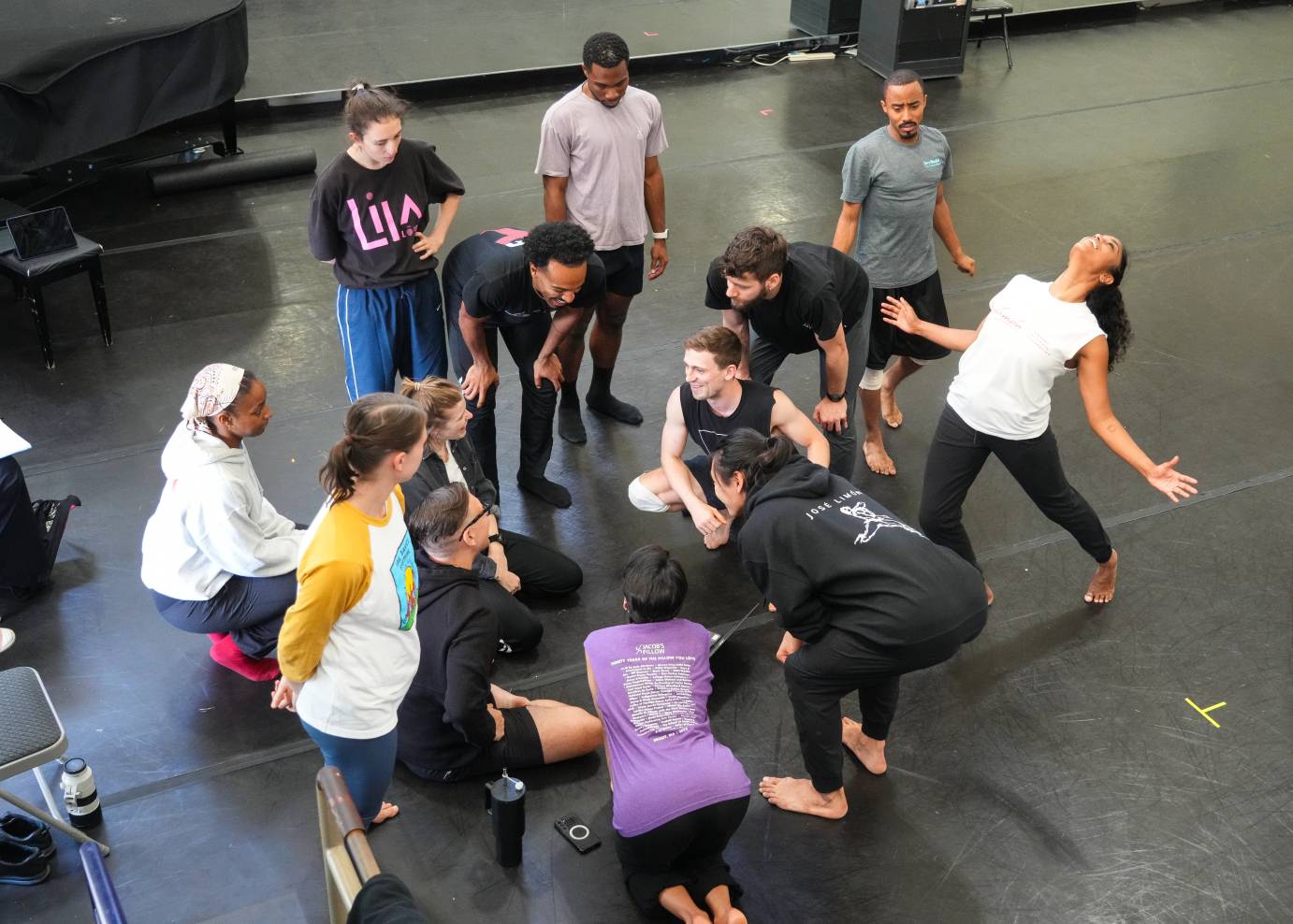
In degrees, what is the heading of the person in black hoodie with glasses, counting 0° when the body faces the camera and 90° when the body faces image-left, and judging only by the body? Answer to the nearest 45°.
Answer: approximately 225°

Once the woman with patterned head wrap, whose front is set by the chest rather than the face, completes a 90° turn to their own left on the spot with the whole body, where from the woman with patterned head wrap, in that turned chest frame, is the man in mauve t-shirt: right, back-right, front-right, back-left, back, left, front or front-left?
front-right

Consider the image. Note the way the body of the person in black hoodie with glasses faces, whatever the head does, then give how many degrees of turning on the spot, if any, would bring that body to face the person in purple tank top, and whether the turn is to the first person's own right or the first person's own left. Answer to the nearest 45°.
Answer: approximately 90° to the first person's own right

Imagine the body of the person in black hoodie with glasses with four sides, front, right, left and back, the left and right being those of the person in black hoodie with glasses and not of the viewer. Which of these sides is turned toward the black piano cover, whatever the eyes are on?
left

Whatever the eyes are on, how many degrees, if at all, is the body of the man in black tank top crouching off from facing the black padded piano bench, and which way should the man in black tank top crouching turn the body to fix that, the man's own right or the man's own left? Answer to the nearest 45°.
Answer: approximately 90° to the man's own right

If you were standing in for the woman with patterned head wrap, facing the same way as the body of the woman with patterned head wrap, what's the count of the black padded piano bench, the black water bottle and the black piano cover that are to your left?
2

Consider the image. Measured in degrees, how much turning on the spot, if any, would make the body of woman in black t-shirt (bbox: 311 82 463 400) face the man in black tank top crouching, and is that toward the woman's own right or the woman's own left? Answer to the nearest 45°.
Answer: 0° — they already face them

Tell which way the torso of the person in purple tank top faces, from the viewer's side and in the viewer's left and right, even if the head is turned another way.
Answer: facing away from the viewer

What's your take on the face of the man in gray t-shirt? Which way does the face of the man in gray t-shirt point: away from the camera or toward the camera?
toward the camera

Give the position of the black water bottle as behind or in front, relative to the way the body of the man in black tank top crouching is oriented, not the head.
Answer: in front

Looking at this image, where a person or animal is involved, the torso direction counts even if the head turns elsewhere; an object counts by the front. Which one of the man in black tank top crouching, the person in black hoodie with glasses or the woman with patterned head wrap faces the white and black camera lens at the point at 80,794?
the man in black tank top crouching

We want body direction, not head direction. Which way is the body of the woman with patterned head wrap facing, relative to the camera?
to the viewer's right

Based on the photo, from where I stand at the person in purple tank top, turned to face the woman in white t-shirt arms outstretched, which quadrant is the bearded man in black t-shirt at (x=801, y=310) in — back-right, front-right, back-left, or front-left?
front-left

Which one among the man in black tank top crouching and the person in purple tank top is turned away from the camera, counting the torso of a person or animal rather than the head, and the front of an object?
the person in purple tank top

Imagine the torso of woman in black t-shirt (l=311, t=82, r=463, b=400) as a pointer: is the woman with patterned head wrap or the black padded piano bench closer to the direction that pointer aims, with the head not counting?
the woman with patterned head wrap

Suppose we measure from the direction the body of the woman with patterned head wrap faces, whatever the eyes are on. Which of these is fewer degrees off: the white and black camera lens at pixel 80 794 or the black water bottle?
the black water bottle

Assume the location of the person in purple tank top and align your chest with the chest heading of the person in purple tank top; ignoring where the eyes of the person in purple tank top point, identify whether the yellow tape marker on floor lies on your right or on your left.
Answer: on your right

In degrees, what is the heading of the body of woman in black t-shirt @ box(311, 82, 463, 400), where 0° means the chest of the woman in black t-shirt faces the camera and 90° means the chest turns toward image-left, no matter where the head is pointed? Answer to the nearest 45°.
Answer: approximately 315°

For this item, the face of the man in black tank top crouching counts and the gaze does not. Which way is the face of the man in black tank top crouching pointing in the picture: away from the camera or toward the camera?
toward the camera

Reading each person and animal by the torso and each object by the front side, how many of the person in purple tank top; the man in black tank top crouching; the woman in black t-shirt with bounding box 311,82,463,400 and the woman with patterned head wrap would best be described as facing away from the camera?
1
